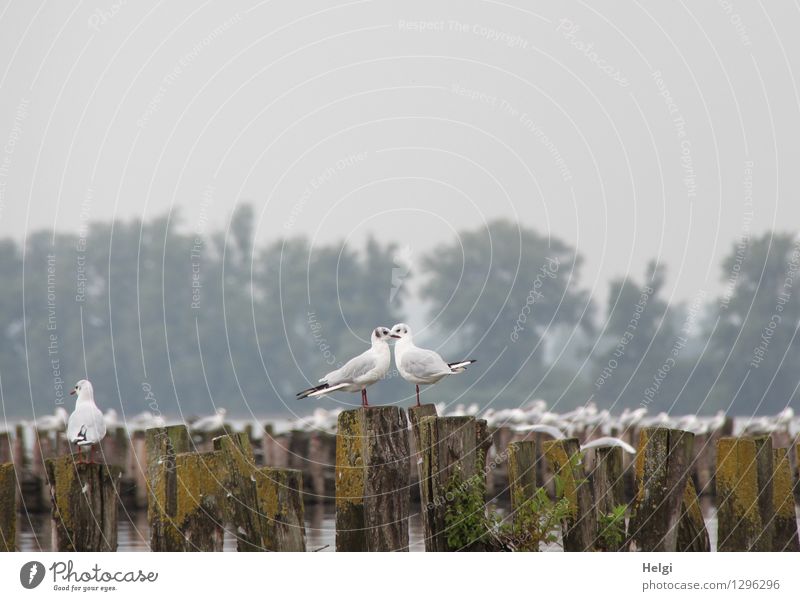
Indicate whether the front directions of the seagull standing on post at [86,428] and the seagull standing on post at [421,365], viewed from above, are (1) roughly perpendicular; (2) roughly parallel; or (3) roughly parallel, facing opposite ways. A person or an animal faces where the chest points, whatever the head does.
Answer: roughly perpendicular

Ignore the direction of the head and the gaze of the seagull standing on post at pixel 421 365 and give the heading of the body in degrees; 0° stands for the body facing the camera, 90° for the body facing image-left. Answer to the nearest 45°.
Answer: approximately 90°

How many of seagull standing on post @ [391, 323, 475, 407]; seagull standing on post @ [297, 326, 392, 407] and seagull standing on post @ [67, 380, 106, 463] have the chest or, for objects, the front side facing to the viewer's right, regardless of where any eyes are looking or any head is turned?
1

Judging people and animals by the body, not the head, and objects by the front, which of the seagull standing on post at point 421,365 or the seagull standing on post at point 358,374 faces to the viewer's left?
the seagull standing on post at point 421,365

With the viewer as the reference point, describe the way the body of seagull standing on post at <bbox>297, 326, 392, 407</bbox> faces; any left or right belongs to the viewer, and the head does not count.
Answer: facing to the right of the viewer

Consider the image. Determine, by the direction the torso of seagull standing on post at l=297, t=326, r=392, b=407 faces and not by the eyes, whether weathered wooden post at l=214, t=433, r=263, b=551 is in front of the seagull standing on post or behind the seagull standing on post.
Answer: behind

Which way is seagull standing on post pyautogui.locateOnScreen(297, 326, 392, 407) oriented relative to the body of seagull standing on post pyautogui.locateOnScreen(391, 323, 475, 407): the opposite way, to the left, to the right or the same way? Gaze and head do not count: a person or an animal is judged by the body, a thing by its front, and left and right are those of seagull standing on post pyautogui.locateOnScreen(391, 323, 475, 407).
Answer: the opposite way
